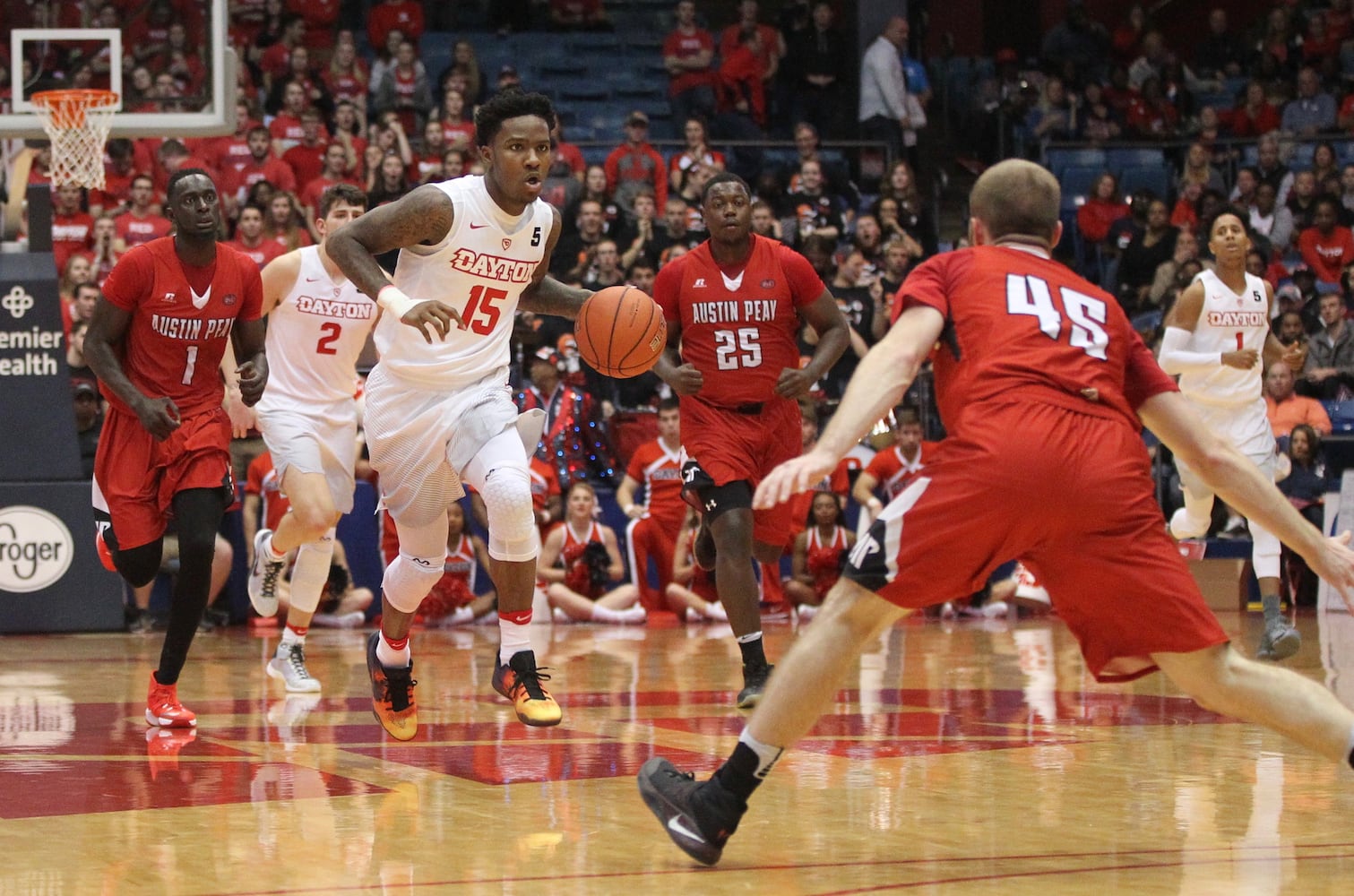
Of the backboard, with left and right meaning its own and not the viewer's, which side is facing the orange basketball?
front

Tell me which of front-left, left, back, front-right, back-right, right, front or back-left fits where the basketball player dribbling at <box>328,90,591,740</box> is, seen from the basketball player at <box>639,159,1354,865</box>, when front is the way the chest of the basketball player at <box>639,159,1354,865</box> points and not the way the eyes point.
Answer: front-left

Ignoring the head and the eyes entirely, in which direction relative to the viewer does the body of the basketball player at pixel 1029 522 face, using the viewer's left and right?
facing away from the viewer

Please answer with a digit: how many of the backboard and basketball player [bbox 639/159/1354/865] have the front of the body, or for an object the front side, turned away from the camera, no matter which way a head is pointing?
1

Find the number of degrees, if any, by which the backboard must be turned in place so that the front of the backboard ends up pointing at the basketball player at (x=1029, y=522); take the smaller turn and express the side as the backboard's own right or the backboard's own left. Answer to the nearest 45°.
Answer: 0° — it already faces them

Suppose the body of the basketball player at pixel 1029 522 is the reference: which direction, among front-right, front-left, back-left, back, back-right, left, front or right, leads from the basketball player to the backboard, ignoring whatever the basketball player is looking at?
front-left

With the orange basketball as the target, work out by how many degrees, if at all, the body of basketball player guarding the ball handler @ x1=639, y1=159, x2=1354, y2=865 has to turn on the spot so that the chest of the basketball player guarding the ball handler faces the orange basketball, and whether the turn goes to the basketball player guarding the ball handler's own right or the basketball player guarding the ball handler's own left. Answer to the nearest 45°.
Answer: approximately 45° to the basketball player guarding the ball handler's own left

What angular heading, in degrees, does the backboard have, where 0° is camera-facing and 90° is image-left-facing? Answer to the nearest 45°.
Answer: approximately 0°

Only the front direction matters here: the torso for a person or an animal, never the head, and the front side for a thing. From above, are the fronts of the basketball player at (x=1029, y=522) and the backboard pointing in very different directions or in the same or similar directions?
very different directions

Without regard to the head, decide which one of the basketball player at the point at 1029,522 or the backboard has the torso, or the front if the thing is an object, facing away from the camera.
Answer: the basketball player

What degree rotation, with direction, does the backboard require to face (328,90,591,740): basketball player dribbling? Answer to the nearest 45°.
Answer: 0° — it already faces them
